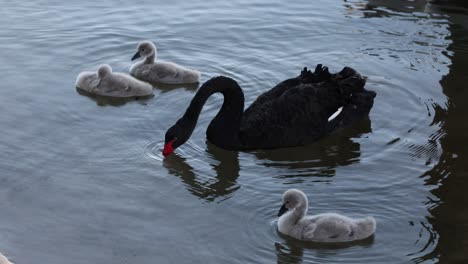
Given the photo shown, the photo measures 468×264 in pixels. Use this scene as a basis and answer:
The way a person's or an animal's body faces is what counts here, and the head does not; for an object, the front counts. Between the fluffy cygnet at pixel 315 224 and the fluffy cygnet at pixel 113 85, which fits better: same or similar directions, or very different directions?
same or similar directions

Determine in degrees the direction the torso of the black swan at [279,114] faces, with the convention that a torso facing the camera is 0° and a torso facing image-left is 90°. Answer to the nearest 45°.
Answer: approximately 90°

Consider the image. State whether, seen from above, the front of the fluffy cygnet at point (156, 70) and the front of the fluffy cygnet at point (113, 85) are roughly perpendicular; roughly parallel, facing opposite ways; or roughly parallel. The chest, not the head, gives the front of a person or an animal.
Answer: roughly parallel

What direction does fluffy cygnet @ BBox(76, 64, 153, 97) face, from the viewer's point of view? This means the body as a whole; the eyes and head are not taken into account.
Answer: to the viewer's left

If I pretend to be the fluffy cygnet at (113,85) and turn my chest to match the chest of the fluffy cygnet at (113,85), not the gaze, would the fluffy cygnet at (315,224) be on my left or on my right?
on my left

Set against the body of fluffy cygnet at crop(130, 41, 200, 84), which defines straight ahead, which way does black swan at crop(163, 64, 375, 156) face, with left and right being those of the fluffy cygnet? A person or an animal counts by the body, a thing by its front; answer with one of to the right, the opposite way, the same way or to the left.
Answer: the same way

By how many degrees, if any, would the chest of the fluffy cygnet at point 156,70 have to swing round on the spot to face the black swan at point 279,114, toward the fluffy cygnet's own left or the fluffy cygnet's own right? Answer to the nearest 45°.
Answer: approximately 135° to the fluffy cygnet's own left

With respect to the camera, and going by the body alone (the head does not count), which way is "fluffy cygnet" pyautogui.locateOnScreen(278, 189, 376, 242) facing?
to the viewer's left

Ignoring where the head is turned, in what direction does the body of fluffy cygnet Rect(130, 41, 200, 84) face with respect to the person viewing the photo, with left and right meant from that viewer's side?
facing to the left of the viewer

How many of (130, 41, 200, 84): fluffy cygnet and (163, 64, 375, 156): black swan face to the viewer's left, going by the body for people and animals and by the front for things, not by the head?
2

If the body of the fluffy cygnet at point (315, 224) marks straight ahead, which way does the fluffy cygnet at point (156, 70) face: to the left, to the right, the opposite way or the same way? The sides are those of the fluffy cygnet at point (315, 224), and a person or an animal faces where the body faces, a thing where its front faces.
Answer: the same way

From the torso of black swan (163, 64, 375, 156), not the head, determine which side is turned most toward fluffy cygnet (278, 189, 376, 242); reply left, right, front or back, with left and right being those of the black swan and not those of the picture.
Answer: left

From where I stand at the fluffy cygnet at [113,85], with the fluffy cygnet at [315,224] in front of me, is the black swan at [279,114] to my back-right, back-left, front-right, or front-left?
front-left

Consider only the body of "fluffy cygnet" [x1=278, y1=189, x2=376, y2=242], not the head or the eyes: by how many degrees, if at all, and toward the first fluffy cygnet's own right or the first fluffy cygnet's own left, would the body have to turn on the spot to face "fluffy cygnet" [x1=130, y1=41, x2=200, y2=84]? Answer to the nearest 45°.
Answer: approximately 45° to the first fluffy cygnet's own right

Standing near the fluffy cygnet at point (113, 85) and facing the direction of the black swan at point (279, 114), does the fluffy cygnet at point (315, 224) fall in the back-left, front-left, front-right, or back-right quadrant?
front-right

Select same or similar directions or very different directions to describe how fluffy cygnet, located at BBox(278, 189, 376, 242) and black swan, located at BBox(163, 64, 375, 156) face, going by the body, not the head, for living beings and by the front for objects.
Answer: same or similar directions
